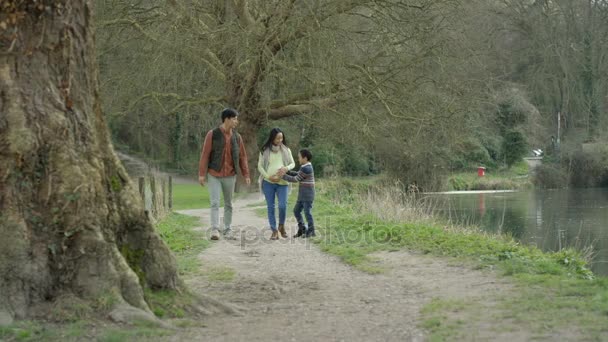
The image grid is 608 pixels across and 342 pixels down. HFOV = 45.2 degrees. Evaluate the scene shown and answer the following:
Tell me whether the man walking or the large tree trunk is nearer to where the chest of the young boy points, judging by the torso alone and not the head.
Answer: the man walking

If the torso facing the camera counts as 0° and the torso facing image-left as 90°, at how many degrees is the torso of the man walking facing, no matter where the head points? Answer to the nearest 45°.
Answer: approximately 0°

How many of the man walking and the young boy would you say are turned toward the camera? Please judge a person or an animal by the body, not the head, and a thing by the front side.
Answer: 1

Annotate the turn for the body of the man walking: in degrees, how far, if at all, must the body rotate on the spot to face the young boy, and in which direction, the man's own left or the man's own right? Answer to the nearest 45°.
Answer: approximately 135° to the man's own left

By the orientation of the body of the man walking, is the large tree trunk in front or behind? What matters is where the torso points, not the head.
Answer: in front

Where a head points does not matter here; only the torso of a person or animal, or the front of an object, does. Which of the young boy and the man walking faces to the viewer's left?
the young boy

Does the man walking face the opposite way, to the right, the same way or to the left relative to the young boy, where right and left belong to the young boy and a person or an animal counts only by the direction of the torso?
to the left

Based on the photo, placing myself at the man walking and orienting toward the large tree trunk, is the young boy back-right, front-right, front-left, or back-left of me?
back-left

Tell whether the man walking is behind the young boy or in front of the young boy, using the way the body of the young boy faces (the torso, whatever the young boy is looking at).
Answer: in front

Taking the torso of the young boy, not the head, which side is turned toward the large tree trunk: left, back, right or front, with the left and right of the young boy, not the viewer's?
left

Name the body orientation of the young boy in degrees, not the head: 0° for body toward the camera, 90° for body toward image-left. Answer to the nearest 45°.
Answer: approximately 90°
